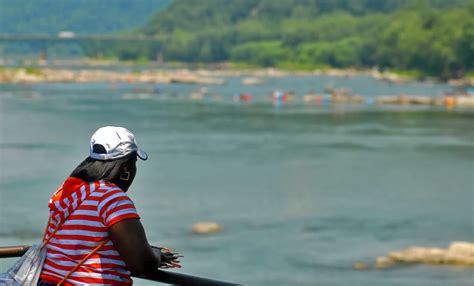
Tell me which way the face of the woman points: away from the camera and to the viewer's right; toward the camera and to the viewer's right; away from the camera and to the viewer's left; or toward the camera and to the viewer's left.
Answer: away from the camera and to the viewer's right

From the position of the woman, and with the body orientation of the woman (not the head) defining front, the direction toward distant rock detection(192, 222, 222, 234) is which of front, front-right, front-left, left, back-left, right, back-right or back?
front-left

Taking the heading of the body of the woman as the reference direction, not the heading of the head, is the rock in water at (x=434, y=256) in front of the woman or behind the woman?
in front

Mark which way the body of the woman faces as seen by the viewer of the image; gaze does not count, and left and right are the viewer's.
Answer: facing away from the viewer and to the right of the viewer
